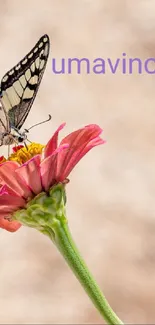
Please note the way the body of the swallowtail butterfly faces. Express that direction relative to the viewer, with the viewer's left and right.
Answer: facing to the right of the viewer
